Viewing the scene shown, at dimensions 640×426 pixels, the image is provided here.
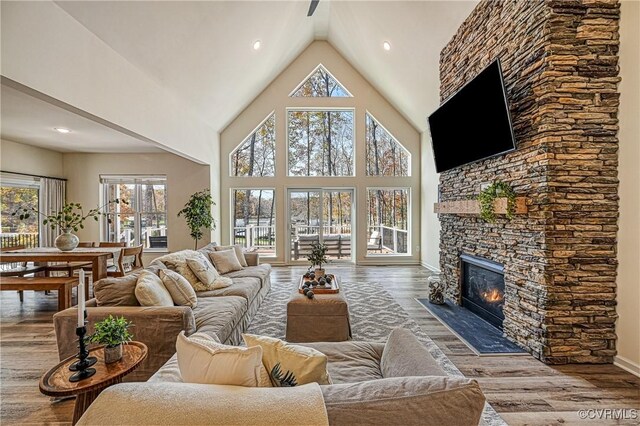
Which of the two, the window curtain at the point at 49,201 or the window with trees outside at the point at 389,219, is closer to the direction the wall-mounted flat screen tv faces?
the window curtain

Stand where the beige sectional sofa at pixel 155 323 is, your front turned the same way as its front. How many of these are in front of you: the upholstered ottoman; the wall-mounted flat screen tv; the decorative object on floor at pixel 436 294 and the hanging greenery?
4

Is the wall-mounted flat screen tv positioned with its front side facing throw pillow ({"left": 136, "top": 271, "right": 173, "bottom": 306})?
yes

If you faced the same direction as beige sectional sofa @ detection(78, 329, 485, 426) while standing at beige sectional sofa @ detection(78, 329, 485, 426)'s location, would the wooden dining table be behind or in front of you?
in front

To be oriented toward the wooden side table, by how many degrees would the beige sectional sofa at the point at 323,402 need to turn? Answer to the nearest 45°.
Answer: approximately 45° to its left

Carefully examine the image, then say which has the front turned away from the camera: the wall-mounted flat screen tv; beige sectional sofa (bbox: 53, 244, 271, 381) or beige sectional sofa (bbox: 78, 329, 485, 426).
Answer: beige sectional sofa (bbox: 78, 329, 485, 426)

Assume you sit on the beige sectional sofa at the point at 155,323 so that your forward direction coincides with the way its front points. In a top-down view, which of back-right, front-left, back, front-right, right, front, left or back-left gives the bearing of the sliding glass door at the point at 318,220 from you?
front-left

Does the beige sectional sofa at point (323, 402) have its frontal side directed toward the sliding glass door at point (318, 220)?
yes

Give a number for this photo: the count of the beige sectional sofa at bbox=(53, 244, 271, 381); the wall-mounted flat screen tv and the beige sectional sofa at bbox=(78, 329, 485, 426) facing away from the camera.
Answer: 1

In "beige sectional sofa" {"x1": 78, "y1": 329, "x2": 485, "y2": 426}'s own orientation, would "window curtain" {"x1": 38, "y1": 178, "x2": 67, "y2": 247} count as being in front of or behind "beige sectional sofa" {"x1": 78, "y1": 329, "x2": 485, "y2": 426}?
in front

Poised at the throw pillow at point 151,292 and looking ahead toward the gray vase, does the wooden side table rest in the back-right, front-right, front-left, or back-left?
back-left

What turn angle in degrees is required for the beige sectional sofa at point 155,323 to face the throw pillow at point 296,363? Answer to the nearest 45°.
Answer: approximately 90° to its right

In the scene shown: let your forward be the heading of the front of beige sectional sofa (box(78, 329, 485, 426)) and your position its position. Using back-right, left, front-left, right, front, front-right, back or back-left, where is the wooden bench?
front-left

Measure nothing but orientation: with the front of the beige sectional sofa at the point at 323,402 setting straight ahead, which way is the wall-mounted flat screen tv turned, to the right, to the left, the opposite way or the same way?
to the left

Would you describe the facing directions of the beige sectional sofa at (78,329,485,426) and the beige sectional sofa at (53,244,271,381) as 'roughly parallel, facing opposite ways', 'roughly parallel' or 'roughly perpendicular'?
roughly perpendicular

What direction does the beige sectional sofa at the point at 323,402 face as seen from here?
away from the camera

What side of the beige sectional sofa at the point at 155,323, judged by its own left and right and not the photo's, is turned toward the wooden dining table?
left

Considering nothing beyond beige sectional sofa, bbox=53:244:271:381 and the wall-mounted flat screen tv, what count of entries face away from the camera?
0

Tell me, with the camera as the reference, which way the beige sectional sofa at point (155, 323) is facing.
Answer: facing to the right of the viewer
